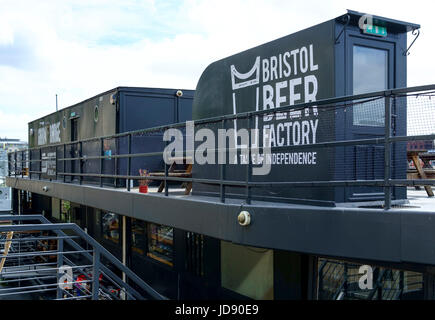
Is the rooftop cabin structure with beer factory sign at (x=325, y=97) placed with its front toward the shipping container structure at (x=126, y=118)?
no

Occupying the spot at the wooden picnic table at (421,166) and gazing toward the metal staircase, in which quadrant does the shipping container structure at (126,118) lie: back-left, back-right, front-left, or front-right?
front-right
